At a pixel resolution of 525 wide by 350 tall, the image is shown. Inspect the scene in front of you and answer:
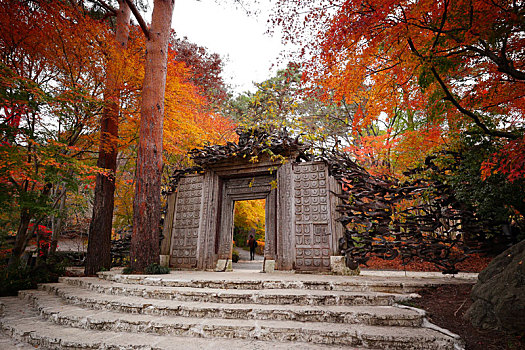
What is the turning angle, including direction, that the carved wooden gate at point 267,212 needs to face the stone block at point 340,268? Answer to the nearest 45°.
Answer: approximately 45° to its left

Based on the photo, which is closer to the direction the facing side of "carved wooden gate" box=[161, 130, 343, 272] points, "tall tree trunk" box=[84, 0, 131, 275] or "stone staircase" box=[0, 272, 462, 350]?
the stone staircase

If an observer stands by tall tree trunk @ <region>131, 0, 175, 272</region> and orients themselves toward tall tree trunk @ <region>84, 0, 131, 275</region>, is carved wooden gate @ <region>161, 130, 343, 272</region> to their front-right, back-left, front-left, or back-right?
back-right

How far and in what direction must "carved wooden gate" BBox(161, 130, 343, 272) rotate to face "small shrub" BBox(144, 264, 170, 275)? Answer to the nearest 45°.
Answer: approximately 45° to its right

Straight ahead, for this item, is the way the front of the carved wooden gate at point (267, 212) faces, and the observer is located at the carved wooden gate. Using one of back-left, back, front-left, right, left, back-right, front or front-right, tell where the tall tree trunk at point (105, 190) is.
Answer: right

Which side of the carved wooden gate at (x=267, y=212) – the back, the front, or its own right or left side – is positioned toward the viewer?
front

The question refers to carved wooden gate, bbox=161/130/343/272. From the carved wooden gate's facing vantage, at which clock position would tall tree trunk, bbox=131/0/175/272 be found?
The tall tree trunk is roughly at 2 o'clock from the carved wooden gate.

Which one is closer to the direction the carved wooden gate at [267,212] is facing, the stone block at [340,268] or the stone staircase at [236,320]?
the stone staircase

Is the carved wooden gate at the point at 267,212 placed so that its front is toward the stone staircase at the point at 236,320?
yes

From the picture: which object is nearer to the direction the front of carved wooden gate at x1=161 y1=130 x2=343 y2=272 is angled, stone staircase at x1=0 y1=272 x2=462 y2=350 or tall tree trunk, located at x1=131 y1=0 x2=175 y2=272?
the stone staircase

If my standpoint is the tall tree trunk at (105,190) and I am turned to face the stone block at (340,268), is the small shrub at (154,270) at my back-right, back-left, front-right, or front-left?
front-right
